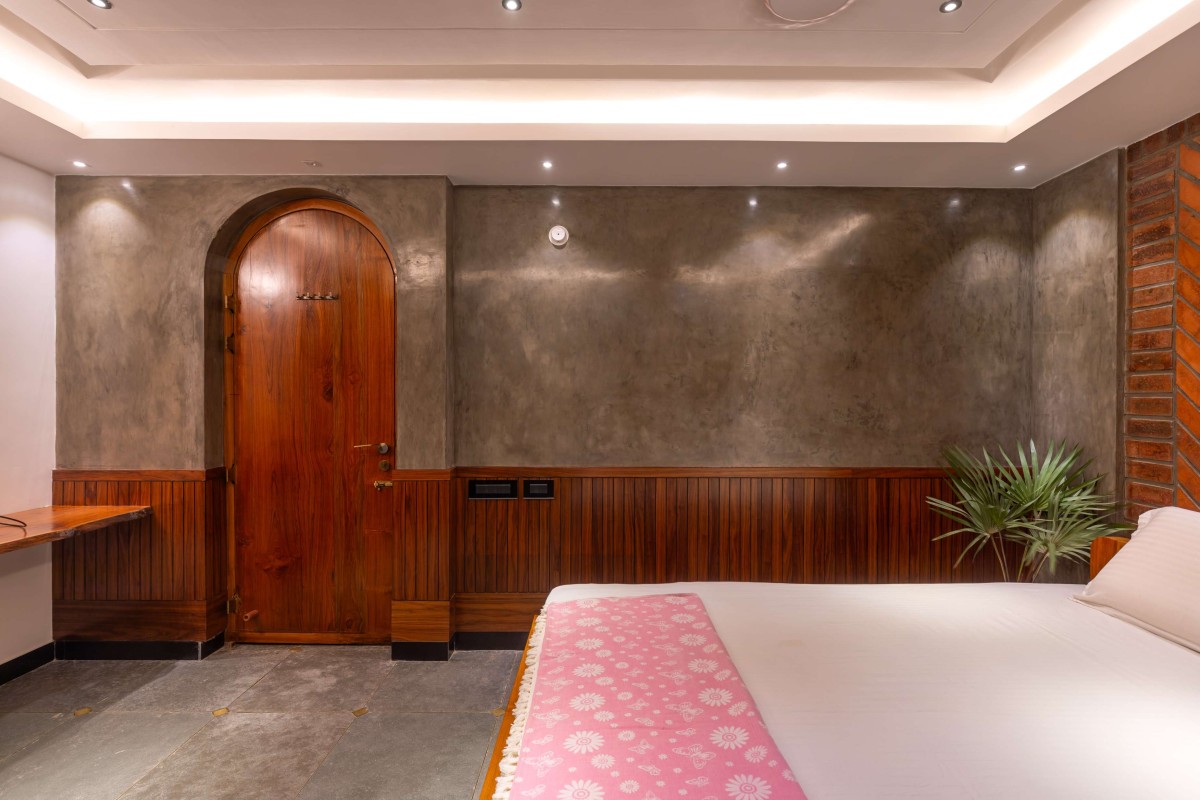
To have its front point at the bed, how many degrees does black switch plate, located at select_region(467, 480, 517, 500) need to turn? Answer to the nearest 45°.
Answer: approximately 45° to its left

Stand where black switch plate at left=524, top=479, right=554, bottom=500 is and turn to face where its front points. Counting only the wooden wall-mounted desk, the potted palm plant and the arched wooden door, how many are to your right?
2

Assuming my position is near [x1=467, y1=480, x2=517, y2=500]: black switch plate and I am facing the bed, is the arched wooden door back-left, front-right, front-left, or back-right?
back-right

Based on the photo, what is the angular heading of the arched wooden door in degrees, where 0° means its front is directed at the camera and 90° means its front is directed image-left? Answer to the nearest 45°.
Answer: approximately 0°

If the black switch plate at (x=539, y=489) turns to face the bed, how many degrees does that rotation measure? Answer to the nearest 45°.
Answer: approximately 45° to its left

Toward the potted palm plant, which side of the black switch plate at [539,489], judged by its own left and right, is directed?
left

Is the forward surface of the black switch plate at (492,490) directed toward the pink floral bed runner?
yes
